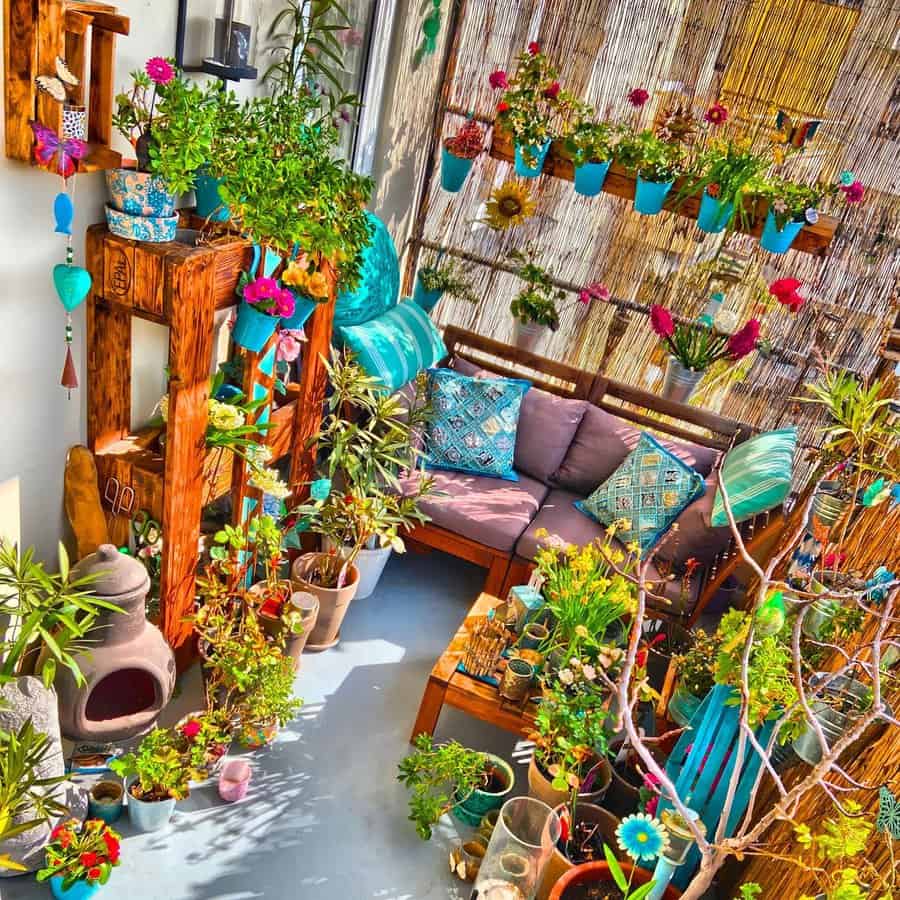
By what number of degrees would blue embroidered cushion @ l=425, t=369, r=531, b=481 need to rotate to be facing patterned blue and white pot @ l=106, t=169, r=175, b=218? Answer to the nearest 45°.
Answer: approximately 45° to its right

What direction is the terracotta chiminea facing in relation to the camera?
toward the camera

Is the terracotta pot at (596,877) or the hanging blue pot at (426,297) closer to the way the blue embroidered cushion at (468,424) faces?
the terracotta pot

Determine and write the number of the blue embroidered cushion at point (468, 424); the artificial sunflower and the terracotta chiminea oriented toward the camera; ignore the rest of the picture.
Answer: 3

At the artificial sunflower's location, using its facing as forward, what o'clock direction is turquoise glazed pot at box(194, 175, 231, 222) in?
The turquoise glazed pot is roughly at 1 o'clock from the artificial sunflower.

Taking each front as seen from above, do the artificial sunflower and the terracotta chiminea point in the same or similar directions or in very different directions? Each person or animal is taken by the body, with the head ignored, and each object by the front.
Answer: same or similar directions

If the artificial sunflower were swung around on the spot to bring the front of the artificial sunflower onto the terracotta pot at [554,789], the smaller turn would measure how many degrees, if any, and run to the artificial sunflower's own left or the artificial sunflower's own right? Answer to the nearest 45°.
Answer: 0° — it already faces it

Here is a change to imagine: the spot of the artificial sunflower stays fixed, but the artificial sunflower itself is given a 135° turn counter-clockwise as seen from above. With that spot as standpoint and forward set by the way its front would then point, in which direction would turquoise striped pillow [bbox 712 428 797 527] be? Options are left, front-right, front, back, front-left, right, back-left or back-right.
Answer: right

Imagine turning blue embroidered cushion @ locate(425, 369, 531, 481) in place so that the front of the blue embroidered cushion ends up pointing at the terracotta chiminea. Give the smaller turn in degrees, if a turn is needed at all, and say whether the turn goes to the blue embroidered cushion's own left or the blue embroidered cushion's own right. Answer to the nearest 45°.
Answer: approximately 45° to the blue embroidered cushion's own right

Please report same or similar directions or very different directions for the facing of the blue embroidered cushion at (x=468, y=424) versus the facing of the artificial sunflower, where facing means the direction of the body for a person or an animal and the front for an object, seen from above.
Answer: same or similar directions

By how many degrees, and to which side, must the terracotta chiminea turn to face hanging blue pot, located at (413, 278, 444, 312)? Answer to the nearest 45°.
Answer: approximately 135° to its left

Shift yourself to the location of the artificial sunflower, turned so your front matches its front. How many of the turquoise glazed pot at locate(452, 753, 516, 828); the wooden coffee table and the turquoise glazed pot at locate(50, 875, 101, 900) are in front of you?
3

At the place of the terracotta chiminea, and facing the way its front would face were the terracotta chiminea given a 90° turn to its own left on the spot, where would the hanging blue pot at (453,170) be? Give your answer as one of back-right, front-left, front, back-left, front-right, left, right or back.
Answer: front-left

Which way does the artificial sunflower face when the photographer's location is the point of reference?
facing the viewer
